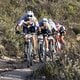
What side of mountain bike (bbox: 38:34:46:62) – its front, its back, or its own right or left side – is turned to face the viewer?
front
